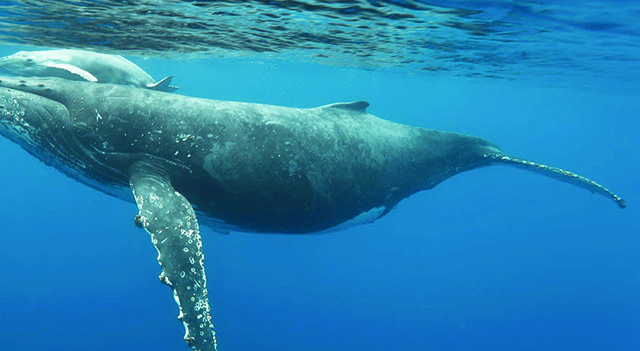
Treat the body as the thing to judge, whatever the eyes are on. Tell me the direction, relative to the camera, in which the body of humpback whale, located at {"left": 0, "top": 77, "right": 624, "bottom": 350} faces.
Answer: to the viewer's left

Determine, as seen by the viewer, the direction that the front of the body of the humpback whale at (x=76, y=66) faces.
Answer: to the viewer's left

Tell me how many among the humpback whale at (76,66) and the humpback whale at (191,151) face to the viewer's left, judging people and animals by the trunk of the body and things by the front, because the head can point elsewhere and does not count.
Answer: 2
